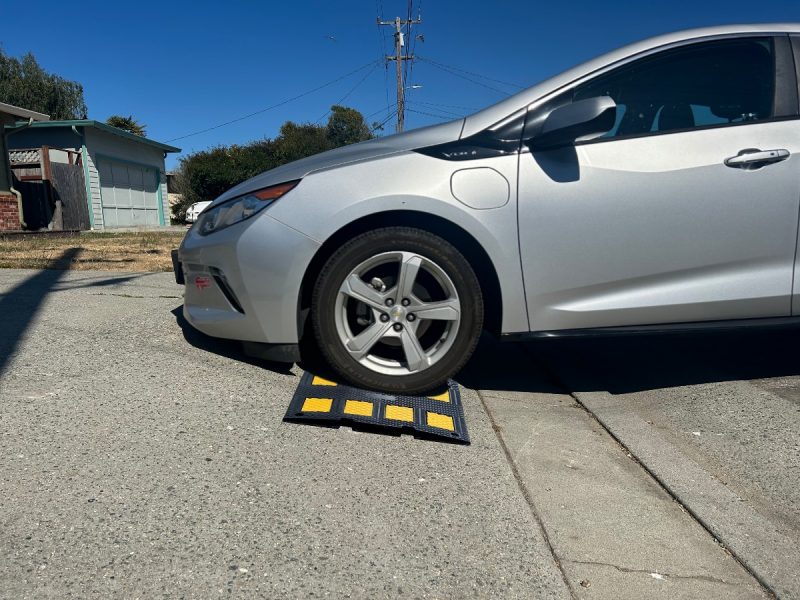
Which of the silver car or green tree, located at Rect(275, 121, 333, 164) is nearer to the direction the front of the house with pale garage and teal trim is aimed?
the silver car

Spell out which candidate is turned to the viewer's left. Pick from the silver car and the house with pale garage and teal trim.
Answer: the silver car

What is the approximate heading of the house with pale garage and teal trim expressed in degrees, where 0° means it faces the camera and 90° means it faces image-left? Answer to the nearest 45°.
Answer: approximately 315°

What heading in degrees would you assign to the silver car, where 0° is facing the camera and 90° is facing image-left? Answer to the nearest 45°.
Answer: approximately 90°

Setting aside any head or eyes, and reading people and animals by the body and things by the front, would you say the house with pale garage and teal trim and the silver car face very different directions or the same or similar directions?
very different directions

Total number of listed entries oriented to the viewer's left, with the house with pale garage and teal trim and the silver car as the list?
1

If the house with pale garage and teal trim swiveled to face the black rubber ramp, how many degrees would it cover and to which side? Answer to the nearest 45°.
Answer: approximately 45° to its right

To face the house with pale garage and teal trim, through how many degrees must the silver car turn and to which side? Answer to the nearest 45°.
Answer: approximately 45° to its right

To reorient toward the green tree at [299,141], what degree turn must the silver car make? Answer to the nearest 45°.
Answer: approximately 90° to its right
